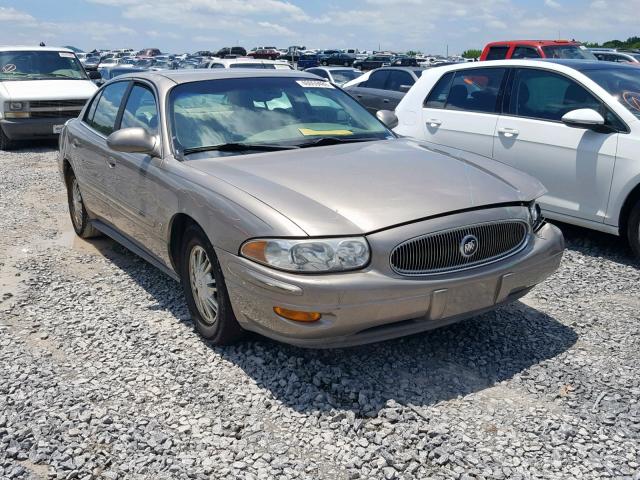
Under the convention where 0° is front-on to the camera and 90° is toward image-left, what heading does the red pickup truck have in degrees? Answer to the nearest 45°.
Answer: approximately 315°

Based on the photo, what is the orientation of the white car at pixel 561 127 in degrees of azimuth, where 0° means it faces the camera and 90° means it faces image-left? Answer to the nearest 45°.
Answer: approximately 315°

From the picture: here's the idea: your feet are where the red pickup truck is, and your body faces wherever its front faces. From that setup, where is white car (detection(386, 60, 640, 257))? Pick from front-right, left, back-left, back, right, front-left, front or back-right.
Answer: front-right

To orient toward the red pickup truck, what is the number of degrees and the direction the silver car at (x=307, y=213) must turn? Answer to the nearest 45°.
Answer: approximately 90° to its left

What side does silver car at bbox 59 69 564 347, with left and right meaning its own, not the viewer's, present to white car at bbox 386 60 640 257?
left

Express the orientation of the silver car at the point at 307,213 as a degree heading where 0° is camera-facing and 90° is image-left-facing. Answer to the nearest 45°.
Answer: approximately 315°

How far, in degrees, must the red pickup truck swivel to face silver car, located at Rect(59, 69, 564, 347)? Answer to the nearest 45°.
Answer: approximately 45° to its right

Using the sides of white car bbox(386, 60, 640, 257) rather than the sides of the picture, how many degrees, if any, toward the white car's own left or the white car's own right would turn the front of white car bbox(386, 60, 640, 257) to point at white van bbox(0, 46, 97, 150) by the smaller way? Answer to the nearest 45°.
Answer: approximately 180°

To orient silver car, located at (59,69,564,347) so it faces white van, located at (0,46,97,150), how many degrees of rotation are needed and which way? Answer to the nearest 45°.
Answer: approximately 180°
